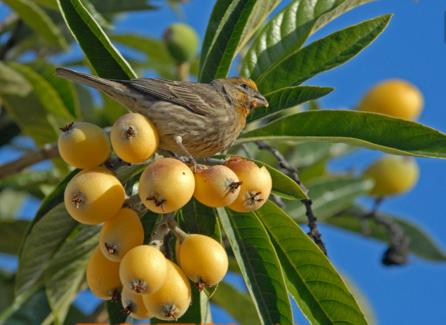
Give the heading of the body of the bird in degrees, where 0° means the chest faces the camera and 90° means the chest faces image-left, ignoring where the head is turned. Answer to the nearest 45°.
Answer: approximately 270°

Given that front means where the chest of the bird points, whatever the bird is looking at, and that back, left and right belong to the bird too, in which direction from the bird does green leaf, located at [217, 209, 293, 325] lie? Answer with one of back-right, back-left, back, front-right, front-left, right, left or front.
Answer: front-right

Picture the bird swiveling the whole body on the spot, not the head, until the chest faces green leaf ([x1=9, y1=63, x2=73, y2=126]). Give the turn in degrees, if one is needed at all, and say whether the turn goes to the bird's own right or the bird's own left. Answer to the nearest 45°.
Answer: approximately 135° to the bird's own left

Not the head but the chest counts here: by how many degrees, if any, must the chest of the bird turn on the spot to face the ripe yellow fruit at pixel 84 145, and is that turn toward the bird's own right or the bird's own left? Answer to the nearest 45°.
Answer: approximately 135° to the bird's own right

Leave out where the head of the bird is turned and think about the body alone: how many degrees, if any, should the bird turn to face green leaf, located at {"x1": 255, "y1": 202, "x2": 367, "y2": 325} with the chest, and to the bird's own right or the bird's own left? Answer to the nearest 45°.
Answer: approximately 45° to the bird's own right

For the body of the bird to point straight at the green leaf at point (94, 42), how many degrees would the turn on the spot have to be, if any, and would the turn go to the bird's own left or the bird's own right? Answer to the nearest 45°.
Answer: approximately 180°

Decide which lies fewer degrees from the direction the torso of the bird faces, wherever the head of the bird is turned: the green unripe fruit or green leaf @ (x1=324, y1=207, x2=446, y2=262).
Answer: the green leaf

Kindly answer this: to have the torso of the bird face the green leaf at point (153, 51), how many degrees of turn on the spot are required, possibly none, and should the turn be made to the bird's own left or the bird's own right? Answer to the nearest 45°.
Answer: approximately 90° to the bird's own left

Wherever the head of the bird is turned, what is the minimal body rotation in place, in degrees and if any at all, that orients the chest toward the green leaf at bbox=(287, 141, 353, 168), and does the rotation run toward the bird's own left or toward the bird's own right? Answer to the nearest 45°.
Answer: approximately 45° to the bird's own left

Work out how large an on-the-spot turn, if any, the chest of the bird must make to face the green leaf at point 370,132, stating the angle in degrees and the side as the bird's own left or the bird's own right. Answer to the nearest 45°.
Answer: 0° — it already faces it

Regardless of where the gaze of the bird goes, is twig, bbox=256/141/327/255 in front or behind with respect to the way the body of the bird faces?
in front
